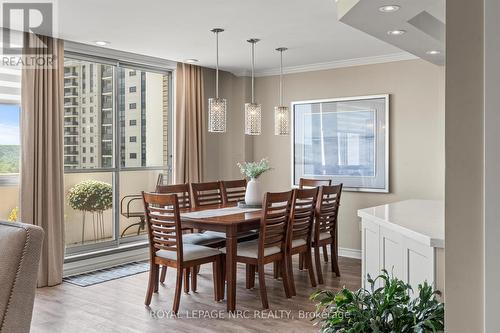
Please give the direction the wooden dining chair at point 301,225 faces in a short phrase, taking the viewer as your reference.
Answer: facing away from the viewer and to the left of the viewer

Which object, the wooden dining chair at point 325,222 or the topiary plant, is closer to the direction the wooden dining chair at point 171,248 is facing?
the wooden dining chair

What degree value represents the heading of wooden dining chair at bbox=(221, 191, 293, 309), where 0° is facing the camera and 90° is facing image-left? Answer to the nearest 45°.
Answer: approximately 135°

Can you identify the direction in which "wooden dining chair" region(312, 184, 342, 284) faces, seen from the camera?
facing away from the viewer and to the left of the viewer

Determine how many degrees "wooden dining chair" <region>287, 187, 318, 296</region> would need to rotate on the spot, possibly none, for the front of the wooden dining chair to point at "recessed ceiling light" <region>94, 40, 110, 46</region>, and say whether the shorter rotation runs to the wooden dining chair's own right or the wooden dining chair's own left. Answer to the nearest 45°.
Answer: approximately 45° to the wooden dining chair's own left

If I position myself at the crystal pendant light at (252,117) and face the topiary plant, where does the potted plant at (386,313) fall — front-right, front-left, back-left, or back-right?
back-left
